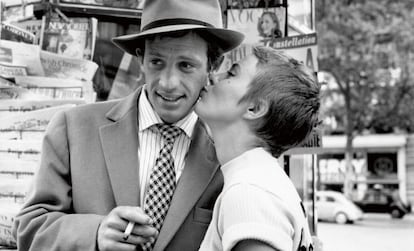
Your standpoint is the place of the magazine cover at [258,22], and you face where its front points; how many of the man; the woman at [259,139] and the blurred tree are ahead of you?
2

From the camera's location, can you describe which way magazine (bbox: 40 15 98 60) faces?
facing the viewer

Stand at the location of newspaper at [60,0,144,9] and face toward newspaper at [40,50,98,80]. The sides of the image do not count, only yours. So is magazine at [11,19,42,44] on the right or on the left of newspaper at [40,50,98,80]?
right

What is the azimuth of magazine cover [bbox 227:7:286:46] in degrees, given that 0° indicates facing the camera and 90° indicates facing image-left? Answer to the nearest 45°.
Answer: approximately 0°

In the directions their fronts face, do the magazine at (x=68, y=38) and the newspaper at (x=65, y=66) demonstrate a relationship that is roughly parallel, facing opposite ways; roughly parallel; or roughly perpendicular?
roughly parallel

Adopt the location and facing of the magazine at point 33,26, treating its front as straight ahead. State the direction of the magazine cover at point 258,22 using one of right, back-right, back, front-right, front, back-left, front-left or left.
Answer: left

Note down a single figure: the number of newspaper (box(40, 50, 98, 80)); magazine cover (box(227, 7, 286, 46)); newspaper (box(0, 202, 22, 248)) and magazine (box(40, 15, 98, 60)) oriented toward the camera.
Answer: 4

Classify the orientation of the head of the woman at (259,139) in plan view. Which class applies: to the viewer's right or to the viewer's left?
to the viewer's left

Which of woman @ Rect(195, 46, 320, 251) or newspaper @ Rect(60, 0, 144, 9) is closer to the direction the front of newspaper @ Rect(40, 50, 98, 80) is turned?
the woman

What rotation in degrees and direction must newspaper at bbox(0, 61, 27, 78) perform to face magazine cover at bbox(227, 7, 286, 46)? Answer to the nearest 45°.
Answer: approximately 90° to its left

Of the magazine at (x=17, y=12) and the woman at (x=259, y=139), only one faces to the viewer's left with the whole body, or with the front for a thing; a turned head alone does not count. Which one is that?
the woman

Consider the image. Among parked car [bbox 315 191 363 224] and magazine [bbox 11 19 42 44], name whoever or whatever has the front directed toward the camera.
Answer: the magazine

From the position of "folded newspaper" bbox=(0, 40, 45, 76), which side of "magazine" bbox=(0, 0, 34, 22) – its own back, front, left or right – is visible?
front

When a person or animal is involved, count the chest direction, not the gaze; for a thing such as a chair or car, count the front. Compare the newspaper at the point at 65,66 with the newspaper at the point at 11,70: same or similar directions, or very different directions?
same or similar directions

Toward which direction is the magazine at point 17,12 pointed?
toward the camera
